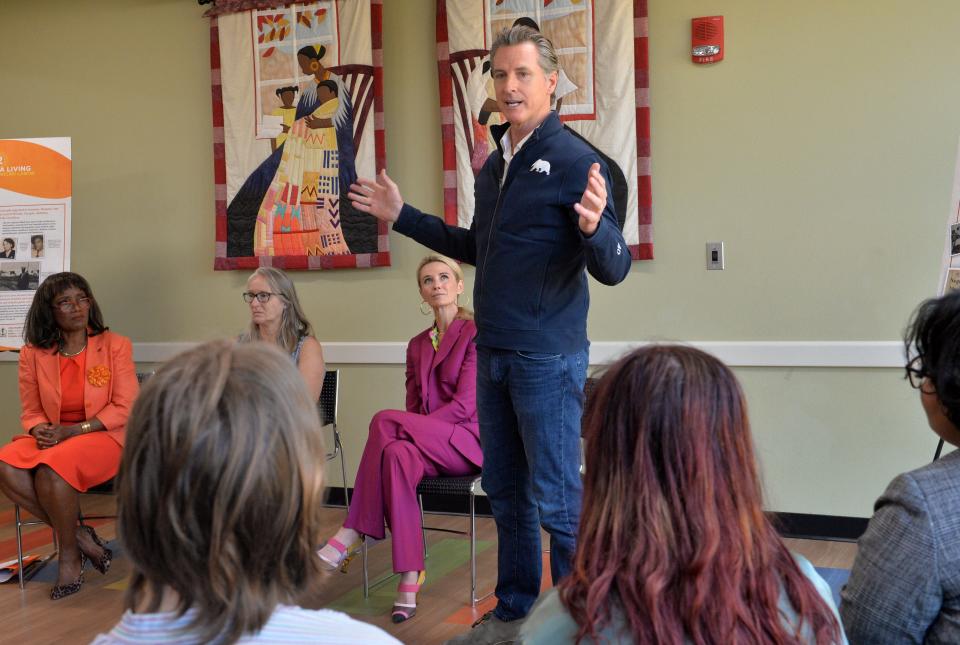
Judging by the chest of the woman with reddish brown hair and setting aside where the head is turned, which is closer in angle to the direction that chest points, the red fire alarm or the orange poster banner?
the red fire alarm

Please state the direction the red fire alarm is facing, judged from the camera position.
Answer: facing the viewer

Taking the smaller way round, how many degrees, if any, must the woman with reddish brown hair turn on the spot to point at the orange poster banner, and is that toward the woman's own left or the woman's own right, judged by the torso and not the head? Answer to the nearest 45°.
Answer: approximately 45° to the woman's own left

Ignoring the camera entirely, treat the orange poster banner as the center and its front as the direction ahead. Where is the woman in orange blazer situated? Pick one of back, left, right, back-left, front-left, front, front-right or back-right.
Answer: front

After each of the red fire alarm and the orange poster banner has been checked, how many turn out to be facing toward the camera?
2

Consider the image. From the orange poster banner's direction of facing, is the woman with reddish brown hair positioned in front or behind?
in front

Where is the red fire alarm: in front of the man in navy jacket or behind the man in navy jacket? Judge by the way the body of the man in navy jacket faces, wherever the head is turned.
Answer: behind

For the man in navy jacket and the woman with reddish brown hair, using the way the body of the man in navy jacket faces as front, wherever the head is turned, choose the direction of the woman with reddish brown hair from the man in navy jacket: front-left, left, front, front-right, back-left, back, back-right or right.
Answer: front-left

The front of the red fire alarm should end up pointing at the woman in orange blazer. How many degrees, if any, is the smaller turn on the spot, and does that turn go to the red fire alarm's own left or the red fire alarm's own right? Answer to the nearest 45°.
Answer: approximately 90° to the red fire alarm's own right

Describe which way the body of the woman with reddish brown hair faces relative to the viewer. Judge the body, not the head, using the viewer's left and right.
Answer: facing away from the viewer

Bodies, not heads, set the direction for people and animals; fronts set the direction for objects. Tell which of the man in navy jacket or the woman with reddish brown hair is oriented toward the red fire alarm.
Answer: the woman with reddish brown hair

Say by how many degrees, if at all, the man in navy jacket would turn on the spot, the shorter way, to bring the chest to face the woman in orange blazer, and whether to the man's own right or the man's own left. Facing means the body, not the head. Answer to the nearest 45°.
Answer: approximately 90° to the man's own right

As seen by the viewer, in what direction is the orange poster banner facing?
toward the camera

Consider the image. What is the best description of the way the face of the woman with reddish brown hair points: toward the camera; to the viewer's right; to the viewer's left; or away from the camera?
away from the camera

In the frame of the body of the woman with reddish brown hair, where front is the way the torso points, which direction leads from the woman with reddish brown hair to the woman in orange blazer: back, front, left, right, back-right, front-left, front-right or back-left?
front-left

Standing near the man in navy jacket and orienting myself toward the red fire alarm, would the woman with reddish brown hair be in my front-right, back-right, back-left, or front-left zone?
back-right

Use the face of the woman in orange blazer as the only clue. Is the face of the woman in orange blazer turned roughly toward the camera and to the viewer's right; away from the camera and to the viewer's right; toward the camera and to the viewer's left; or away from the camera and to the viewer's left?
toward the camera and to the viewer's right
